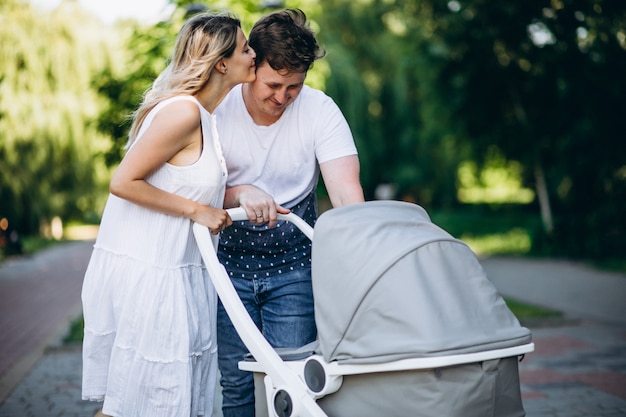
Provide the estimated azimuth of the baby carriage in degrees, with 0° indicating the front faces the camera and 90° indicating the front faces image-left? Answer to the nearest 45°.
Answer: approximately 315°

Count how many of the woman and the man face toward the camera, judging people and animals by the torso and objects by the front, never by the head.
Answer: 1

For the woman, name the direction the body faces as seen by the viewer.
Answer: to the viewer's right

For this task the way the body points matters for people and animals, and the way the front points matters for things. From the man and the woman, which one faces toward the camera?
the man

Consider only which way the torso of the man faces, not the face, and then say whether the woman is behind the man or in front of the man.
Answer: in front

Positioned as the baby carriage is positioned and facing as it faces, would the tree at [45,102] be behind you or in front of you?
behind

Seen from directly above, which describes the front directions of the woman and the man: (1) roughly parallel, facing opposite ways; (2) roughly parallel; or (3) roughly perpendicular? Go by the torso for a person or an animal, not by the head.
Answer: roughly perpendicular

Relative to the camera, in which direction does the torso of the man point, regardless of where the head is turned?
toward the camera

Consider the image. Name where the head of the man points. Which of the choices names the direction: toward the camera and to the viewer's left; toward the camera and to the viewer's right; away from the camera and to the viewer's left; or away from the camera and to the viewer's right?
toward the camera and to the viewer's right

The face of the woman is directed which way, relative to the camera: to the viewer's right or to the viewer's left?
to the viewer's right
